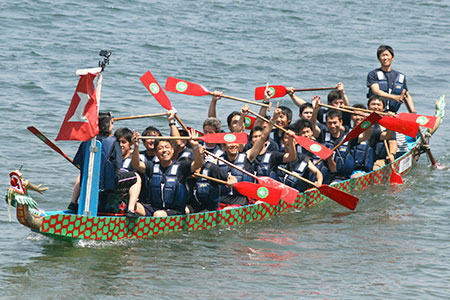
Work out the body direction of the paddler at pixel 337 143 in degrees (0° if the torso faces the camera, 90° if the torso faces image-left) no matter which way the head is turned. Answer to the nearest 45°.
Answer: approximately 45°

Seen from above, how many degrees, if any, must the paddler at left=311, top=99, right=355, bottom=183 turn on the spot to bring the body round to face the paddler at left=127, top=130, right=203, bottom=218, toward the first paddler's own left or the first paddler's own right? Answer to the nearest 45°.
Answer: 0° — they already face them

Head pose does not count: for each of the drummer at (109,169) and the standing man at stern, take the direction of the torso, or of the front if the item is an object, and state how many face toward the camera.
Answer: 1

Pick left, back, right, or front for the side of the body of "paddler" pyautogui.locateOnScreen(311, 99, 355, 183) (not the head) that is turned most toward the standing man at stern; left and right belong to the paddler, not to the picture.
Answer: back

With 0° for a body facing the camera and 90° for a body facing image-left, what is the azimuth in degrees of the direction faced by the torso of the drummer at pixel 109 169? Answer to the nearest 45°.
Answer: approximately 225°

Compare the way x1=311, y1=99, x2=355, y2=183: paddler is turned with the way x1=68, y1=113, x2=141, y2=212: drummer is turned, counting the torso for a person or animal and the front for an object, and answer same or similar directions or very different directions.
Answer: very different directions

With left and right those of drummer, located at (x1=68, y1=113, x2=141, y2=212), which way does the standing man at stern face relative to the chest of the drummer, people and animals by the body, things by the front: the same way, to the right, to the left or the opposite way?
the opposite way

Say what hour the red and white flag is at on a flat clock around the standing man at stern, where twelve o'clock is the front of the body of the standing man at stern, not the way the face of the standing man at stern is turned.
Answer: The red and white flag is roughly at 1 o'clock from the standing man at stern.

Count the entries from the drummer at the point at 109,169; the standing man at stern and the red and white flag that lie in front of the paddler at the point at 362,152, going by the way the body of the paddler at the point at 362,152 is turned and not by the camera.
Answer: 2
